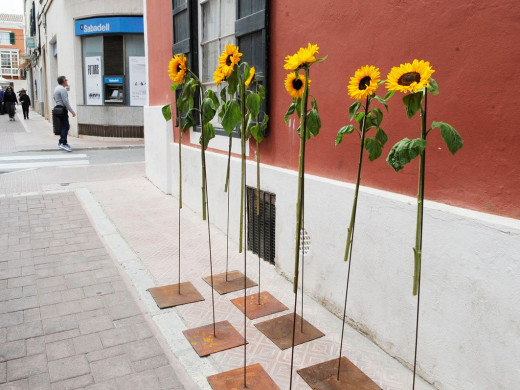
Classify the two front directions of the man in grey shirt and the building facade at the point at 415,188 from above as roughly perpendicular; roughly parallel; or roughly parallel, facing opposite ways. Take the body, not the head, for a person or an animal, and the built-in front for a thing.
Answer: roughly parallel, facing opposite ways

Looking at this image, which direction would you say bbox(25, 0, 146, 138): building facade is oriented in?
toward the camera

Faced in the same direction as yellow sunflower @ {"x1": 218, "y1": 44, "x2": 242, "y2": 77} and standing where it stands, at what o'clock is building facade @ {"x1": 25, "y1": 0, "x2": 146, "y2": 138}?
The building facade is roughly at 4 o'clock from the yellow sunflower.

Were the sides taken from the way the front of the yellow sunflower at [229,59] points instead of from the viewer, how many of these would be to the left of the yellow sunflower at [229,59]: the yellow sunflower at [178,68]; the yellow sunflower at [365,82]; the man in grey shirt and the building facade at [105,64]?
1

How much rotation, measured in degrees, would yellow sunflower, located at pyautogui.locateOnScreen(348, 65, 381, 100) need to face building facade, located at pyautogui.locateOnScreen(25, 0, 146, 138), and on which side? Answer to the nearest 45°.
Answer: approximately 90° to its right

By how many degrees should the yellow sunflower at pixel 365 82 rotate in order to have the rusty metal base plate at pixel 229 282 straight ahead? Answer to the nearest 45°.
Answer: approximately 90° to its right

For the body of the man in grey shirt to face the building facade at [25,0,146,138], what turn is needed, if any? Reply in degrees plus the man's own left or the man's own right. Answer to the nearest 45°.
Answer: approximately 90° to the man's own left

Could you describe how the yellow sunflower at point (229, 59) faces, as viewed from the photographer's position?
facing the viewer and to the left of the viewer

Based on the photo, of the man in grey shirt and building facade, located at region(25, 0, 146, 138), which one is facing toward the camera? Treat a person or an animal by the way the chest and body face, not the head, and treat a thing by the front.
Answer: the building facade

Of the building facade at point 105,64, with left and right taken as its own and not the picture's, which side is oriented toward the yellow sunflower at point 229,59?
front

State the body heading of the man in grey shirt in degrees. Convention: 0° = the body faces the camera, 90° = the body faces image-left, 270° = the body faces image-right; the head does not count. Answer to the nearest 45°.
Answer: approximately 270°

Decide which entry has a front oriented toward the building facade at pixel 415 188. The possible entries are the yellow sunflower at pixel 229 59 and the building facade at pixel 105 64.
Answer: the building facade at pixel 105 64
